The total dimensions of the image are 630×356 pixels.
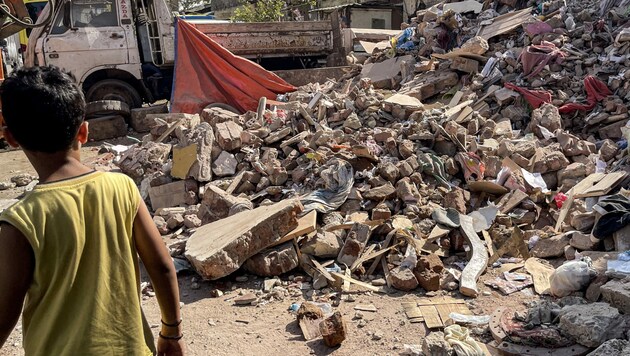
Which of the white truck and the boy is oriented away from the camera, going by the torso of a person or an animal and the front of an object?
the boy

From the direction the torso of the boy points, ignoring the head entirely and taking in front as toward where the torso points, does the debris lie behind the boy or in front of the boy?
in front

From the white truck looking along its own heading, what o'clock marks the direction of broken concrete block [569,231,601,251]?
The broken concrete block is roughly at 8 o'clock from the white truck.

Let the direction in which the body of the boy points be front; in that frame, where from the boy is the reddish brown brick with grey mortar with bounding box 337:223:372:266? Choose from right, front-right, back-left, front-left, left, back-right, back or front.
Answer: front-right

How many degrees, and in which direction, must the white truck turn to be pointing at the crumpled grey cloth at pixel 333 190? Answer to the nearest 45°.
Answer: approximately 90° to its left

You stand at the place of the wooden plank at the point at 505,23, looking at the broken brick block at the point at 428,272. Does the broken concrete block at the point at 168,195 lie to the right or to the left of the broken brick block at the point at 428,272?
right

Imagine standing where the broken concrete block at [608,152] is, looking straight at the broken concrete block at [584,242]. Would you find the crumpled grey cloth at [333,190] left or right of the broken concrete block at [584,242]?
right

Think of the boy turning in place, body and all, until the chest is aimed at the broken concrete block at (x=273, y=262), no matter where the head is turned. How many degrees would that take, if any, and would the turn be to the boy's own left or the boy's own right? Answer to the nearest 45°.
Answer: approximately 45° to the boy's own right

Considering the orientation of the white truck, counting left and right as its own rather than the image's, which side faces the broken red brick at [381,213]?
left

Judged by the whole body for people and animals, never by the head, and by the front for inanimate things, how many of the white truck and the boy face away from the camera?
1

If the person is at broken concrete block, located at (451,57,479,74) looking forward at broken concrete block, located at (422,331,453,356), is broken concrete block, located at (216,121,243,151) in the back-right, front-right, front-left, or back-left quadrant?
front-right

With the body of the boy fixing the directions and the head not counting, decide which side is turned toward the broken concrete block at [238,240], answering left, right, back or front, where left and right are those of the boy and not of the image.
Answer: front

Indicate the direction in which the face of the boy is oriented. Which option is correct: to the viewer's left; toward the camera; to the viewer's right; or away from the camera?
away from the camera

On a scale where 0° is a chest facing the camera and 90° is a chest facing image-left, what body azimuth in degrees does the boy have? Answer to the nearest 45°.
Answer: approximately 180°

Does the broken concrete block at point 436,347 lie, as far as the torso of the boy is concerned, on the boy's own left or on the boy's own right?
on the boy's own right
